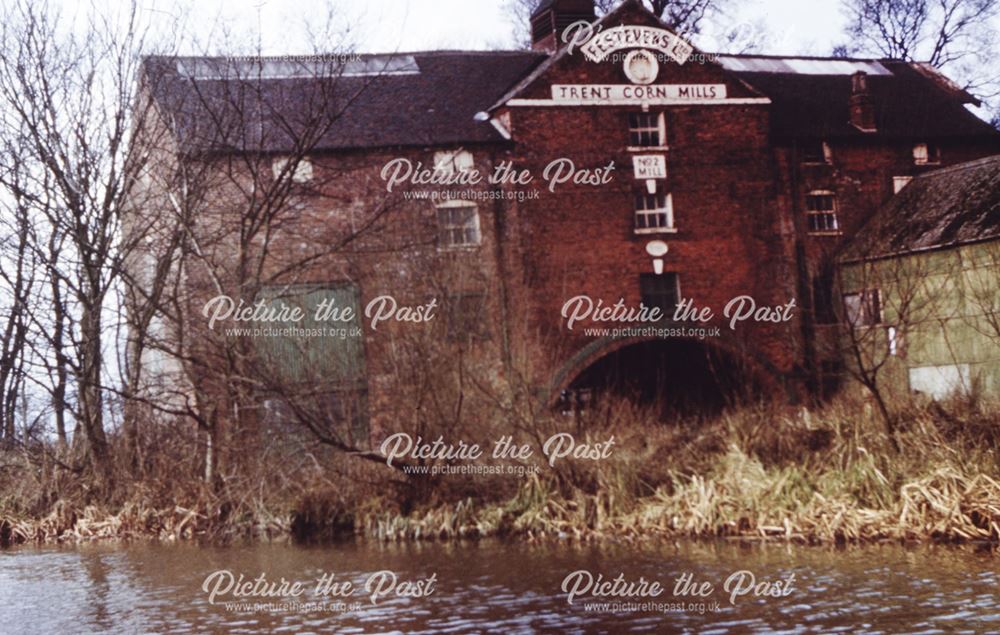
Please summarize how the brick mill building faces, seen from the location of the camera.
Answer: facing the viewer

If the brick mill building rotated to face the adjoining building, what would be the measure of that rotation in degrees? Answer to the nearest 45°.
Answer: approximately 90° to its left
